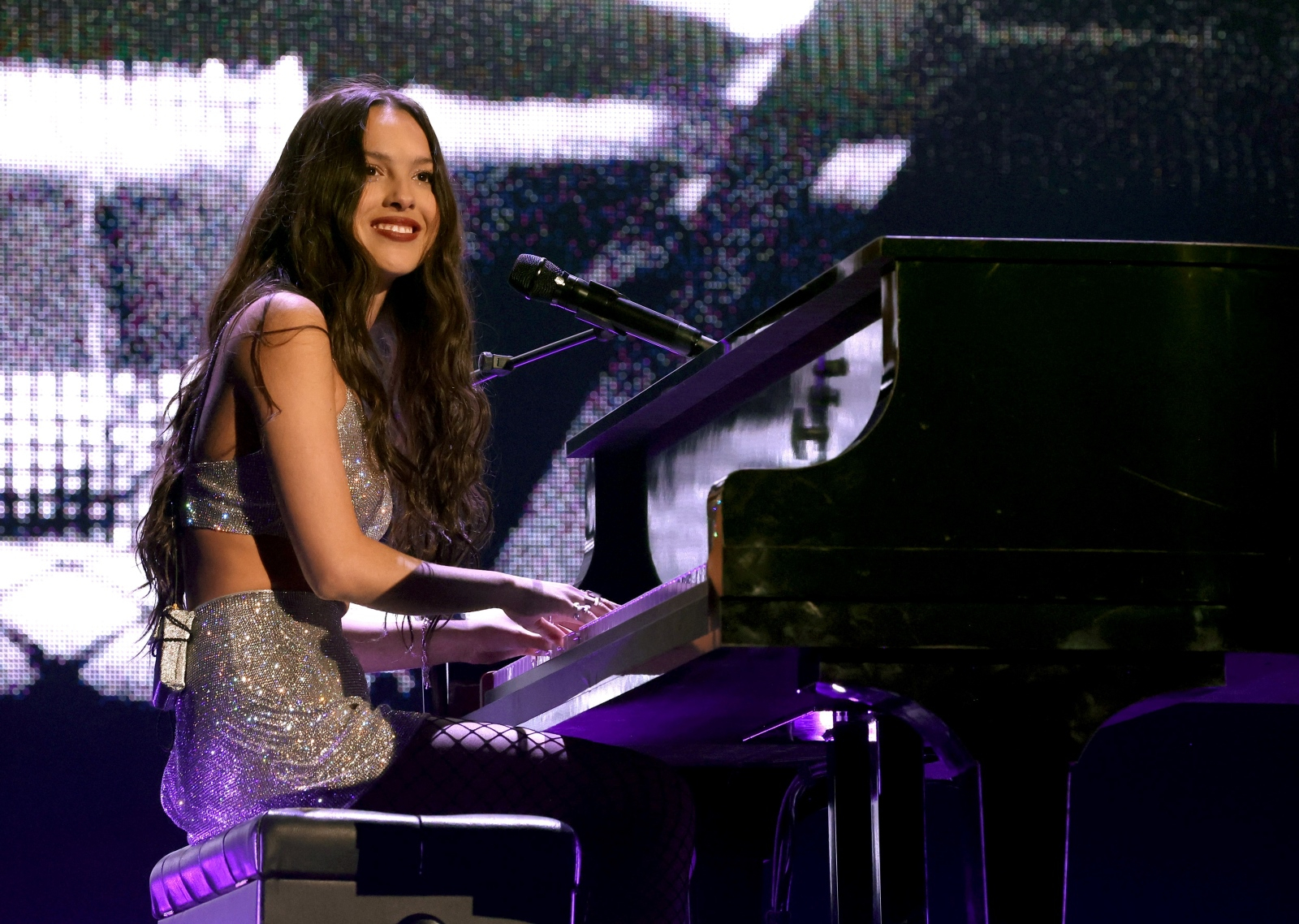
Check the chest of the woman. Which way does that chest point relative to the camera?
to the viewer's right

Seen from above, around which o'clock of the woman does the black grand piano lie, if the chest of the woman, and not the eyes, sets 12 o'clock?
The black grand piano is roughly at 1 o'clock from the woman.
